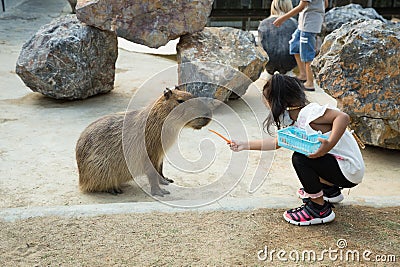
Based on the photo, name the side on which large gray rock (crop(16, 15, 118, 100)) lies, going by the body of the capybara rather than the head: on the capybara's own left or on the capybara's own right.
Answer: on the capybara's own left

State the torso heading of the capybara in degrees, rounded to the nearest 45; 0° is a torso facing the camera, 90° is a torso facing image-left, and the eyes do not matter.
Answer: approximately 270°

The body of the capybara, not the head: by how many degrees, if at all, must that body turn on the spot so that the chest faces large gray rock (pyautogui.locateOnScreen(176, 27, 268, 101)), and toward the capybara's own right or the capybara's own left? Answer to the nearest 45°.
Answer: approximately 90° to the capybara's own left

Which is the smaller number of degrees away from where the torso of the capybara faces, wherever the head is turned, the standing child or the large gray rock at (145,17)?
the standing child

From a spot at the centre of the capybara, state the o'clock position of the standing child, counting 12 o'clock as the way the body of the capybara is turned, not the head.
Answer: The standing child is roughly at 10 o'clock from the capybara.

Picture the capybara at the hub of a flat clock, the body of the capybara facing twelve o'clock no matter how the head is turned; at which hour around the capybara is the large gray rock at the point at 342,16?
The large gray rock is roughly at 10 o'clock from the capybara.

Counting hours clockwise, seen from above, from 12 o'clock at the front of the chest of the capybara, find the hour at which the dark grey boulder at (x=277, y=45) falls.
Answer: The dark grey boulder is roughly at 10 o'clock from the capybara.
